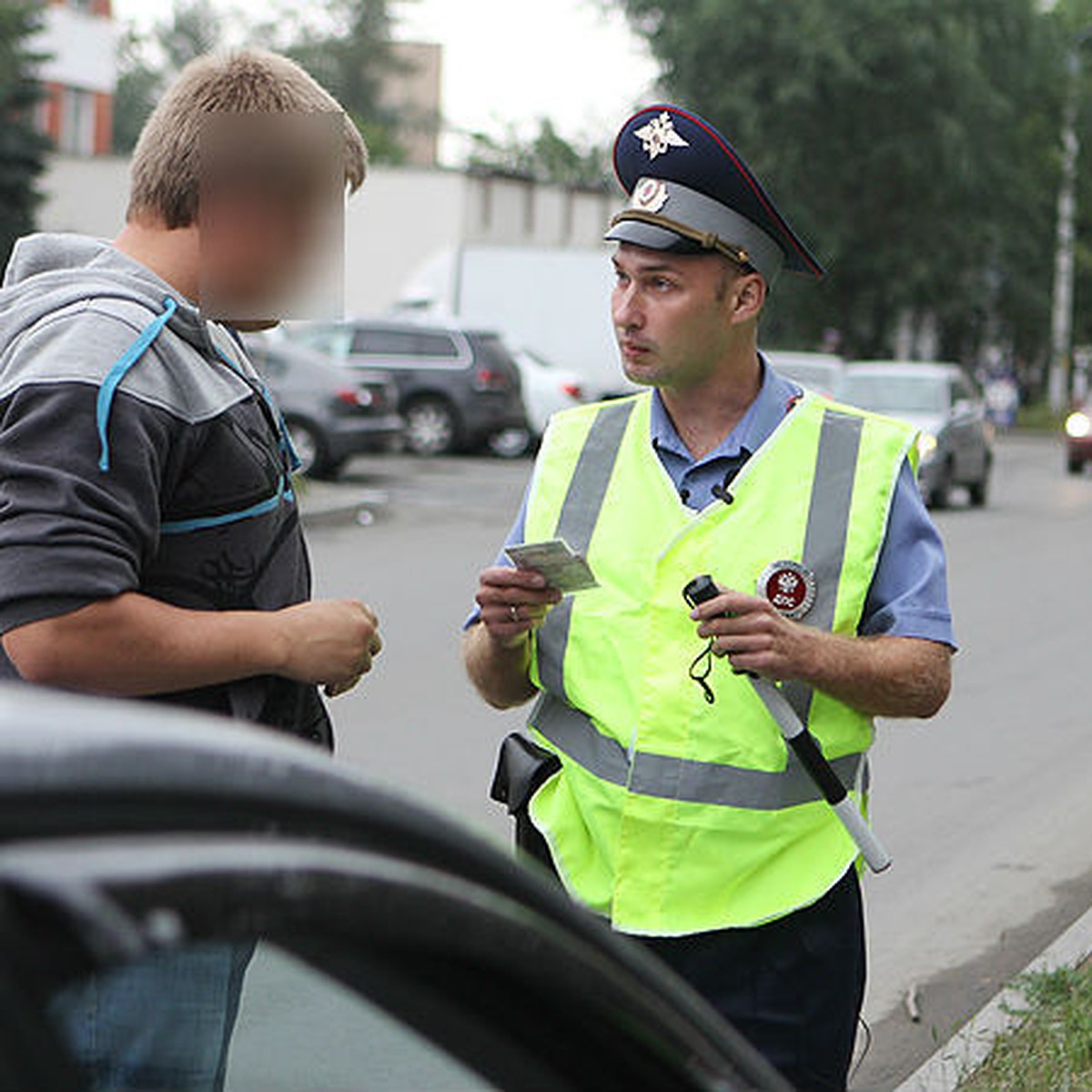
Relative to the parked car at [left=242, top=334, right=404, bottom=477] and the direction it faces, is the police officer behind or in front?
behind

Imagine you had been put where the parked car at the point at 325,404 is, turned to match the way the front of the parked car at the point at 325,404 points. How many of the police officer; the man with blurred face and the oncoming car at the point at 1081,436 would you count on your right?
1

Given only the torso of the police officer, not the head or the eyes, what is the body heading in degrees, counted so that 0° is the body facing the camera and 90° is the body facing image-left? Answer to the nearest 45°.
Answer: approximately 45°

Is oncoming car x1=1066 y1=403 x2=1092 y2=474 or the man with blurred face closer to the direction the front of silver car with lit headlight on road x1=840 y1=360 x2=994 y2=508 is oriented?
the man with blurred face

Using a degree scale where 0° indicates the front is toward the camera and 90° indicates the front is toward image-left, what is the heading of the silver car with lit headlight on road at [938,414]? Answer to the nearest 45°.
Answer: approximately 45°

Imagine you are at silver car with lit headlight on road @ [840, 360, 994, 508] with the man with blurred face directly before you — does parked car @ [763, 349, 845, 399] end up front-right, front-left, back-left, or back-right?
back-right

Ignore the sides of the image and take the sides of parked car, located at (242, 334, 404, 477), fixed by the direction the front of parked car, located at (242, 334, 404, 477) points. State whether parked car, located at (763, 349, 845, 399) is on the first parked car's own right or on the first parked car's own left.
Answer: on the first parked car's own right

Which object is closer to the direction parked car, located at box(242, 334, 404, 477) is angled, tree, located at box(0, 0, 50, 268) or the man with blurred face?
the tree

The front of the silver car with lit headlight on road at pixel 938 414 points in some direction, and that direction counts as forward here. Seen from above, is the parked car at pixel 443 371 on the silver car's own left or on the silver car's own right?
on the silver car's own right

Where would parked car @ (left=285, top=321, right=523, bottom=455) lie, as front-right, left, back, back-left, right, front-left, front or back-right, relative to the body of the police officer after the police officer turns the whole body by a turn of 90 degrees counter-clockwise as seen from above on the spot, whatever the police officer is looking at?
back-left

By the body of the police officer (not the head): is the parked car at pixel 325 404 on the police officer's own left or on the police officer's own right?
on the police officer's own right

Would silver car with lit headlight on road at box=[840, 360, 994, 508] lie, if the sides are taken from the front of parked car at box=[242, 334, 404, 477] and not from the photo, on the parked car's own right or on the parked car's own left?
on the parked car's own right

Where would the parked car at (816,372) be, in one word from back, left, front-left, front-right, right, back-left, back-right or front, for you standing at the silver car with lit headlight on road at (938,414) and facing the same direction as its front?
right

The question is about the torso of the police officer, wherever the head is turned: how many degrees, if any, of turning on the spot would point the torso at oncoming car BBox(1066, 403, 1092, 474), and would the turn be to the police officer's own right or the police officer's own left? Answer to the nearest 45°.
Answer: approximately 135° to the police officer's own right

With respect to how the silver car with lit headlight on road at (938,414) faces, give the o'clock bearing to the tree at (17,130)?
The tree is roughly at 3 o'clock from the silver car with lit headlight on road.
